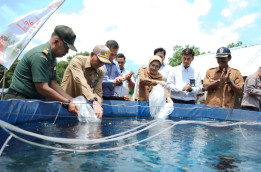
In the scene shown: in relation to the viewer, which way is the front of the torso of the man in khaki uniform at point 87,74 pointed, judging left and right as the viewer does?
facing the viewer and to the right of the viewer

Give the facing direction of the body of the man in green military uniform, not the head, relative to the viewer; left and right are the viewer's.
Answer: facing to the right of the viewer

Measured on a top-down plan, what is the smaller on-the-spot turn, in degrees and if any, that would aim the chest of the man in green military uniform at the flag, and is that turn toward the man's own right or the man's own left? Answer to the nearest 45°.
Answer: approximately 90° to the man's own left

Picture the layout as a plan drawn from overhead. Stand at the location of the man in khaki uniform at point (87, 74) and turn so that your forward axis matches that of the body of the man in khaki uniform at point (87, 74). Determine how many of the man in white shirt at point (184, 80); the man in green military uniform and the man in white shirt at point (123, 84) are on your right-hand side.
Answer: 1

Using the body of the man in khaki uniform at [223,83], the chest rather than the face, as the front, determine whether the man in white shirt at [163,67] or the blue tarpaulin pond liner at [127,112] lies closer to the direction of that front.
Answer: the blue tarpaulin pond liner

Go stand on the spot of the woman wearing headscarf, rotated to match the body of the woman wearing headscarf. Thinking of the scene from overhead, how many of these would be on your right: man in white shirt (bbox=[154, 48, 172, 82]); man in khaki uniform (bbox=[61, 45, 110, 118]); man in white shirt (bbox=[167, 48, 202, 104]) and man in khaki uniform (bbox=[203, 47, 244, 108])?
1

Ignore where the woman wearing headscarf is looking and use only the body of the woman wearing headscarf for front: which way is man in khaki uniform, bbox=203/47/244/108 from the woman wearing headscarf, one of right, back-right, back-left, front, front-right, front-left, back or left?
front-left

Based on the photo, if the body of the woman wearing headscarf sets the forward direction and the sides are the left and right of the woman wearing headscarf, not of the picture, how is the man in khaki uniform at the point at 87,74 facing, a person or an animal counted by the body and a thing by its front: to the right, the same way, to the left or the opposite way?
the same way

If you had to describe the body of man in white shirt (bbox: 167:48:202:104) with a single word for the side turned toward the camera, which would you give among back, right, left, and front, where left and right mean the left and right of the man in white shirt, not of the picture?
front

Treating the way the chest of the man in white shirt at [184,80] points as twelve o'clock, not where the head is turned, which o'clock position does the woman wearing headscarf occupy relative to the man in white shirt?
The woman wearing headscarf is roughly at 2 o'clock from the man in white shirt.

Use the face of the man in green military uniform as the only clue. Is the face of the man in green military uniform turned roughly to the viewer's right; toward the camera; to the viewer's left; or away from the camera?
to the viewer's right

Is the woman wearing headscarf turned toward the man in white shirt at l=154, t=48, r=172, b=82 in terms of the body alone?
no

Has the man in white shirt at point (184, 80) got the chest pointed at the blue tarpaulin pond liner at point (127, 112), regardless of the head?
no

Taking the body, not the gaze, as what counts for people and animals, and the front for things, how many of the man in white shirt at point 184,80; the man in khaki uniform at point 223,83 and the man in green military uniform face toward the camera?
2

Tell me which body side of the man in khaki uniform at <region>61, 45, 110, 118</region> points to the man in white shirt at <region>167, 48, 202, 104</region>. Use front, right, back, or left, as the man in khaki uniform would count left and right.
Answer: left

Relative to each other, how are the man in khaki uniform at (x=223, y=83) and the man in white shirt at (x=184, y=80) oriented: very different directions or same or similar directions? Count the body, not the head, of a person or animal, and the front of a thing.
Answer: same or similar directions

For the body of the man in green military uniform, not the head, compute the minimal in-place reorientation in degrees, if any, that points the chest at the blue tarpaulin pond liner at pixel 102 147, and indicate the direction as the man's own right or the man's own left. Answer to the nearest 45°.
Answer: approximately 45° to the man's own right
